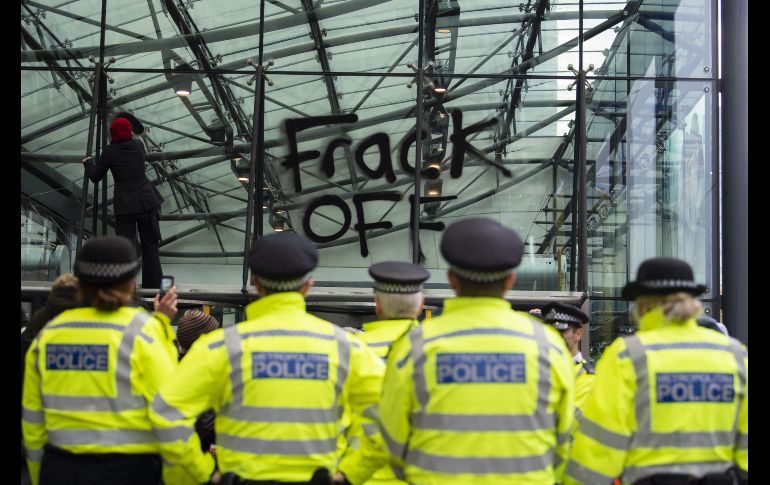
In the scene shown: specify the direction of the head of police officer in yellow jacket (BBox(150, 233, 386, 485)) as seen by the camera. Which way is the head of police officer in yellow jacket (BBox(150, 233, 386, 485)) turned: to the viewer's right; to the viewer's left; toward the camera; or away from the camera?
away from the camera

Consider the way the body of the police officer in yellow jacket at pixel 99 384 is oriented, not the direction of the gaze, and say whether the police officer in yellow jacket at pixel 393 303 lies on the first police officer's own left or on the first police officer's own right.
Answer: on the first police officer's own right

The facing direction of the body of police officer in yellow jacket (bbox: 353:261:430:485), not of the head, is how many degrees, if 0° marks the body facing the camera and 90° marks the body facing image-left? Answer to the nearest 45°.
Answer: approximately 180°

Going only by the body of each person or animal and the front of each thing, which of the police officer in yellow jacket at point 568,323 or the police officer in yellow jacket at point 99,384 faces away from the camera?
the police officer in yellow jacket at point 99,384

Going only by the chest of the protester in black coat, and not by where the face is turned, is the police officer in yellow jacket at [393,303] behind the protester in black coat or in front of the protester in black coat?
behind

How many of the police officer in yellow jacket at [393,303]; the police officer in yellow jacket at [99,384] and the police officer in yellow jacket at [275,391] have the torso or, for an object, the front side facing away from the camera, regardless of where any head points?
3

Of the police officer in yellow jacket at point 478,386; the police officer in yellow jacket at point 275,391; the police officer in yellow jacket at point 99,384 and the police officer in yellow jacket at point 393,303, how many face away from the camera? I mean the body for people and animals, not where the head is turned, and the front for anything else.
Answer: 4

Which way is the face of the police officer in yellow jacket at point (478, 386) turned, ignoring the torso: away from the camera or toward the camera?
away from the camera

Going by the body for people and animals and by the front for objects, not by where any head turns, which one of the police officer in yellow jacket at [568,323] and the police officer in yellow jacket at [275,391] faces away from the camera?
the police officer in yellow jacket at [275,391]

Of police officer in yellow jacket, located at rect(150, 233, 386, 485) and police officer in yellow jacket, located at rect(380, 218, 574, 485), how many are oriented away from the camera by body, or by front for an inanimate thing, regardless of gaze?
2

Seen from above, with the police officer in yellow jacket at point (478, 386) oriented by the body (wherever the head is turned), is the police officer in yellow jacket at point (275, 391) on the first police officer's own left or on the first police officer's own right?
on the first police officer's own left

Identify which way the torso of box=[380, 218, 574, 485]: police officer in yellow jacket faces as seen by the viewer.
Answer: away from the camera

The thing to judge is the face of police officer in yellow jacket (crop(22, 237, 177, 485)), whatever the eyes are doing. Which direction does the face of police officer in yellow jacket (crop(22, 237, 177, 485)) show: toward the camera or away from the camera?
away from the camera
